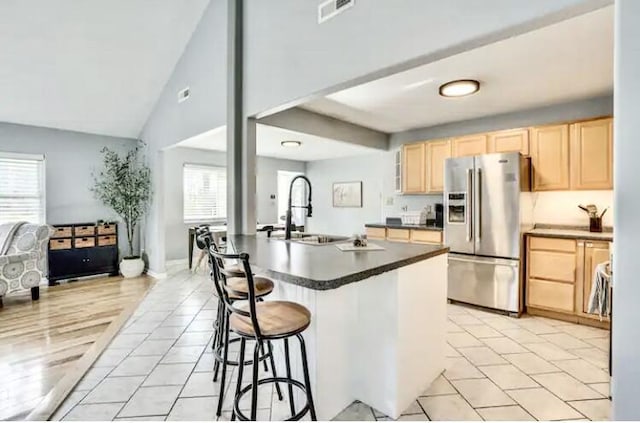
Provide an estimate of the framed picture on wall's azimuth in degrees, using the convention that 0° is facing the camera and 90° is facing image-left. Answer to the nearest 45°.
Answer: approximately 45°

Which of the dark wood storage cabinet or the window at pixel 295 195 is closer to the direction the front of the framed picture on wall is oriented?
the dark wood storage cabinet

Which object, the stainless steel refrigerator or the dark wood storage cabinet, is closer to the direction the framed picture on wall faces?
the dark wood storage cabinet

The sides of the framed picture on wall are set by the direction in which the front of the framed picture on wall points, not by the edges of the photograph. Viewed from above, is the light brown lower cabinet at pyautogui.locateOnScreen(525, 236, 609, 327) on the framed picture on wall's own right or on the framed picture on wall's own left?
on the framed picture on wall's own left

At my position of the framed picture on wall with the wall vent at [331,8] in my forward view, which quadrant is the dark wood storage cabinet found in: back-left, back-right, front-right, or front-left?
front-right

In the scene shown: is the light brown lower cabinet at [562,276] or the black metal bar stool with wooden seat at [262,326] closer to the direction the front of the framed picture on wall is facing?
the black metal bar stool with wooden seat

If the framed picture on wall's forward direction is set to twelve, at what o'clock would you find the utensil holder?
The utensil holder is roughly at 9 o'clock from the framed picture on wall.

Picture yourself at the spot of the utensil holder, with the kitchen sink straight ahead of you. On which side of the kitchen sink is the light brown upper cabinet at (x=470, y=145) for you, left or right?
right

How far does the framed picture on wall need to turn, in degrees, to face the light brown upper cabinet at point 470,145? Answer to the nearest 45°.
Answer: approximately 90° to its left

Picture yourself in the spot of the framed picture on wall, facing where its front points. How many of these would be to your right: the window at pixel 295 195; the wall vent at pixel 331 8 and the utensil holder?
1

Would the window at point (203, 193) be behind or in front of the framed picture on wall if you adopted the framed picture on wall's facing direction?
in front

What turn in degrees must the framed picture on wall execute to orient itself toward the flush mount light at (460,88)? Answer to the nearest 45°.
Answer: approximately 45° to its left

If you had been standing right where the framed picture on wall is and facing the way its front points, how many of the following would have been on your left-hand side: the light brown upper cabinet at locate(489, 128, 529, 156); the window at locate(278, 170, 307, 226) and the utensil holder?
2

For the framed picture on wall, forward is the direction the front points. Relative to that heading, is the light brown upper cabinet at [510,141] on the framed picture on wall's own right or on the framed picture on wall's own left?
on the framed picture on wall's own left

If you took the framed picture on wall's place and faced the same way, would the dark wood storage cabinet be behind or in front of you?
in front

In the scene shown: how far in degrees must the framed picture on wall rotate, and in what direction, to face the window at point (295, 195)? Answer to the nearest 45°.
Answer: approximately 90° to its right

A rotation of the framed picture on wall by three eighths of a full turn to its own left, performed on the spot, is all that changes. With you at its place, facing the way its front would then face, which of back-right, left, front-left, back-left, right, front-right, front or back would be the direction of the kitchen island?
right
